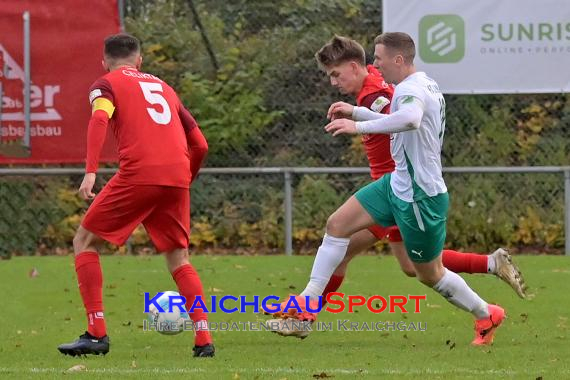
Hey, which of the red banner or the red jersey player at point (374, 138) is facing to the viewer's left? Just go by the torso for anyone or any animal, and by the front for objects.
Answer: the red jersey player

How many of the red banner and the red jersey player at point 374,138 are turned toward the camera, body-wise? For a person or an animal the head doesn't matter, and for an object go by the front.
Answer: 1

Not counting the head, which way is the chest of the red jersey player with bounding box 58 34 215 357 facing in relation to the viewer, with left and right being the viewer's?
facing away from the viewer and to the left of the viewer

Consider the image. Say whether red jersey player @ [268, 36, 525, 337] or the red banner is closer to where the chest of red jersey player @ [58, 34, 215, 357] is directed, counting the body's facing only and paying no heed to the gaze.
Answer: the red banner

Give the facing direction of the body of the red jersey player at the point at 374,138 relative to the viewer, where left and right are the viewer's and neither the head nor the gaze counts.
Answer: facing to the left of the viewer

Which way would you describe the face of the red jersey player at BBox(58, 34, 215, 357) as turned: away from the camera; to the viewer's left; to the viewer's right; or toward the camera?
away from the camera

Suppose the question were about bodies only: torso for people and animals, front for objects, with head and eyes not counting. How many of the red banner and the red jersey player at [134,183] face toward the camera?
1

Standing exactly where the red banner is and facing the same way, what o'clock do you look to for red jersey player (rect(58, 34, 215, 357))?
The red jersey player is roughly at 12 o'clock from the red banner.
